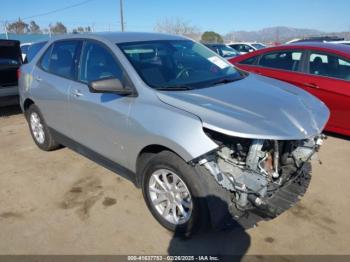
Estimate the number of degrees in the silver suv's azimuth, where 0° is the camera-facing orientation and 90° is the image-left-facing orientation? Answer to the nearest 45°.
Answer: approximately 315°

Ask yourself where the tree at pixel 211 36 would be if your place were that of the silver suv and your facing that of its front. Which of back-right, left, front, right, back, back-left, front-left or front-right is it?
back-left

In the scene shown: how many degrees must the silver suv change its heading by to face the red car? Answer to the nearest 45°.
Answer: approximately 90° to its left

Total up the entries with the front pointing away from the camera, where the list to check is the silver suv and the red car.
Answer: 0

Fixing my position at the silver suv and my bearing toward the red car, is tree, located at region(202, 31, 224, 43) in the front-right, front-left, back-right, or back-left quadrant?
front-left

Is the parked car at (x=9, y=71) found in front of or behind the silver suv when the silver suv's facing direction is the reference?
behind
